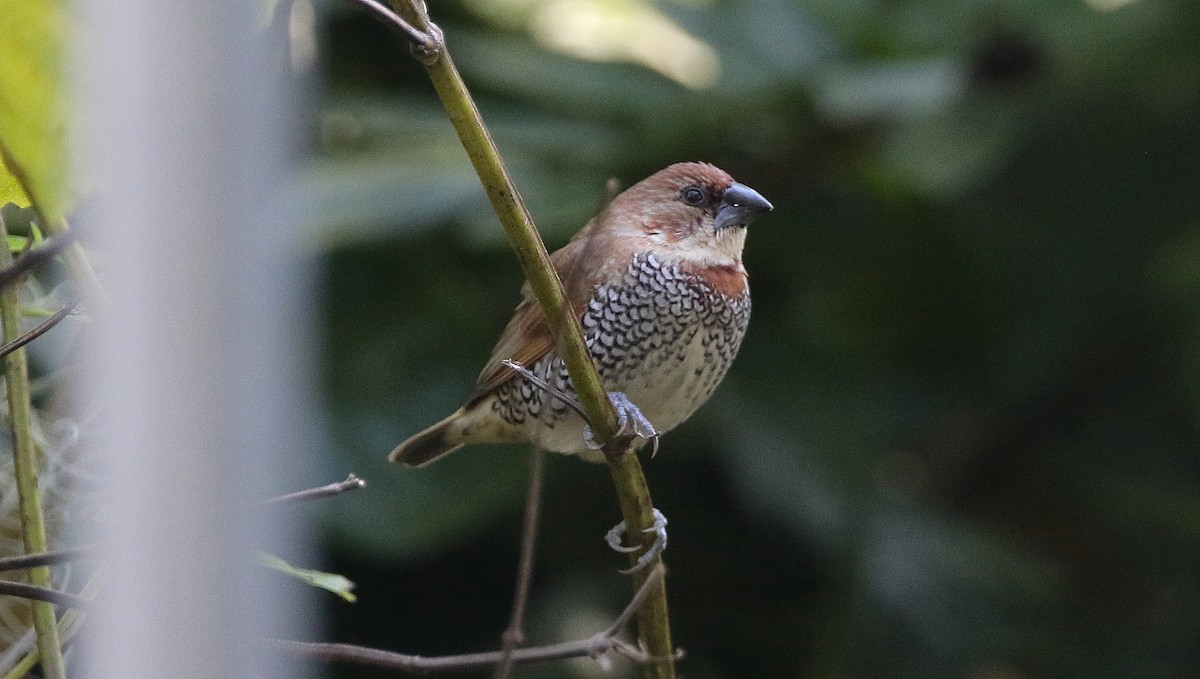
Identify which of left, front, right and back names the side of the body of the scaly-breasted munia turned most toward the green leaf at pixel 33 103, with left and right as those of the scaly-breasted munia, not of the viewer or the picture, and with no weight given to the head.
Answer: right

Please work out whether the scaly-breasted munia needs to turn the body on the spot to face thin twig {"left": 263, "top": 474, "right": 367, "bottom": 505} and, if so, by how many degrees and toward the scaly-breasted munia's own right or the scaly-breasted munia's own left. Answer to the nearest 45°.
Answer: approximately 135° to the scaly-breasted munia's own right

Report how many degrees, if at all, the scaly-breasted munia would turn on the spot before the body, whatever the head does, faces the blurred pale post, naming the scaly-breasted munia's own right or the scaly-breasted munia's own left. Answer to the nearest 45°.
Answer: approximately 45° to the scaly-breasted munia's own right

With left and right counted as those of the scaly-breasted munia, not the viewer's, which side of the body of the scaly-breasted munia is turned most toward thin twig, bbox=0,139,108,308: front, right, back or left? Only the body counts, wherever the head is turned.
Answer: right

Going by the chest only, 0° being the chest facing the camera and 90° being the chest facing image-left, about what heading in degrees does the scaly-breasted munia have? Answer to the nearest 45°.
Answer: approximately 315°
